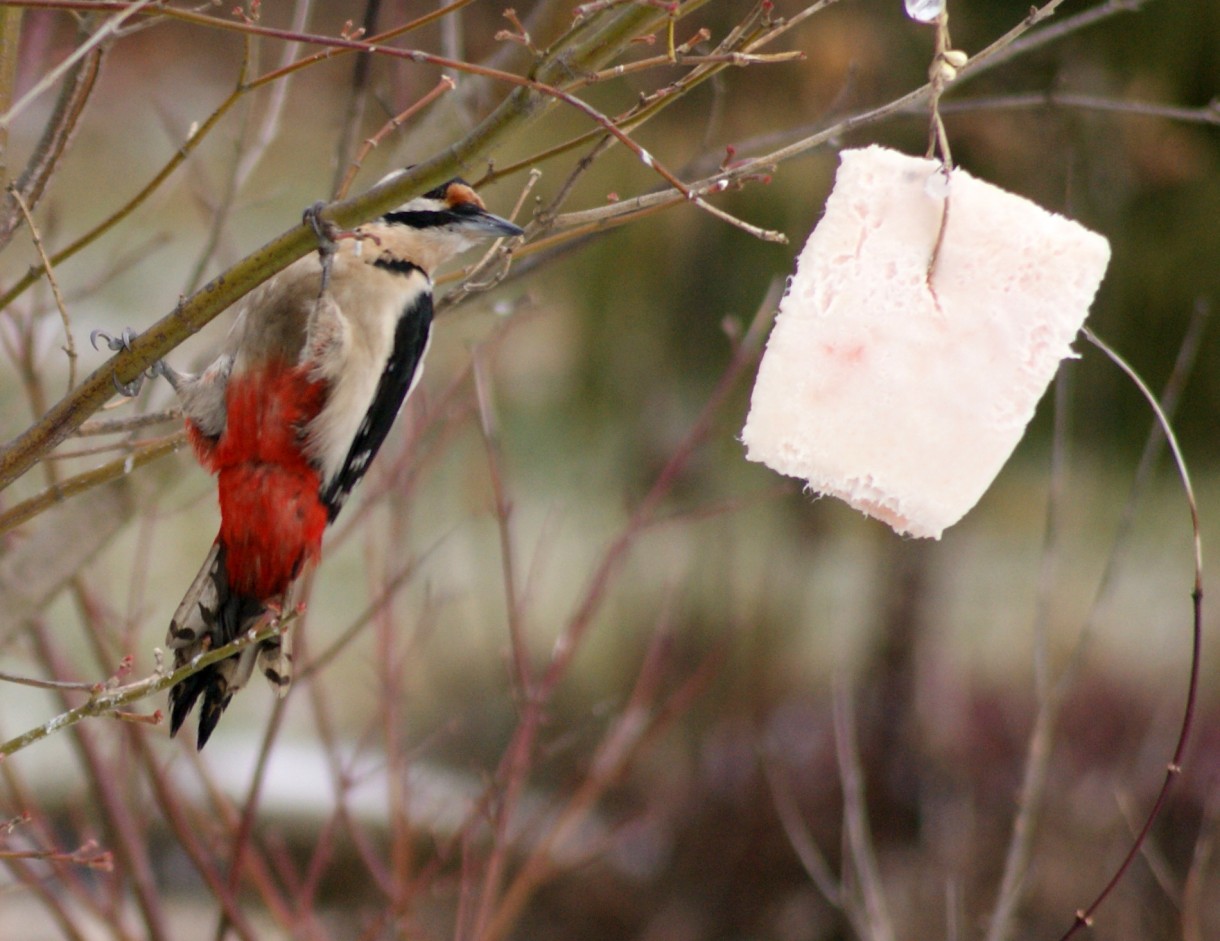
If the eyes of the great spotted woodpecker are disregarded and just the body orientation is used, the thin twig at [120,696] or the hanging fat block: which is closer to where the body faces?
the hanging fat block

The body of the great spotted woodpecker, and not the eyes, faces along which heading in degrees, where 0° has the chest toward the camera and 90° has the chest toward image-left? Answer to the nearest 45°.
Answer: approximately 270°

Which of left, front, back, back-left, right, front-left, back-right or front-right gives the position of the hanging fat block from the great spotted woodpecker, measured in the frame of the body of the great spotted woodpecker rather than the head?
front-right

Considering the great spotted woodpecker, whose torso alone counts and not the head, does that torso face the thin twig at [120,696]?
no
